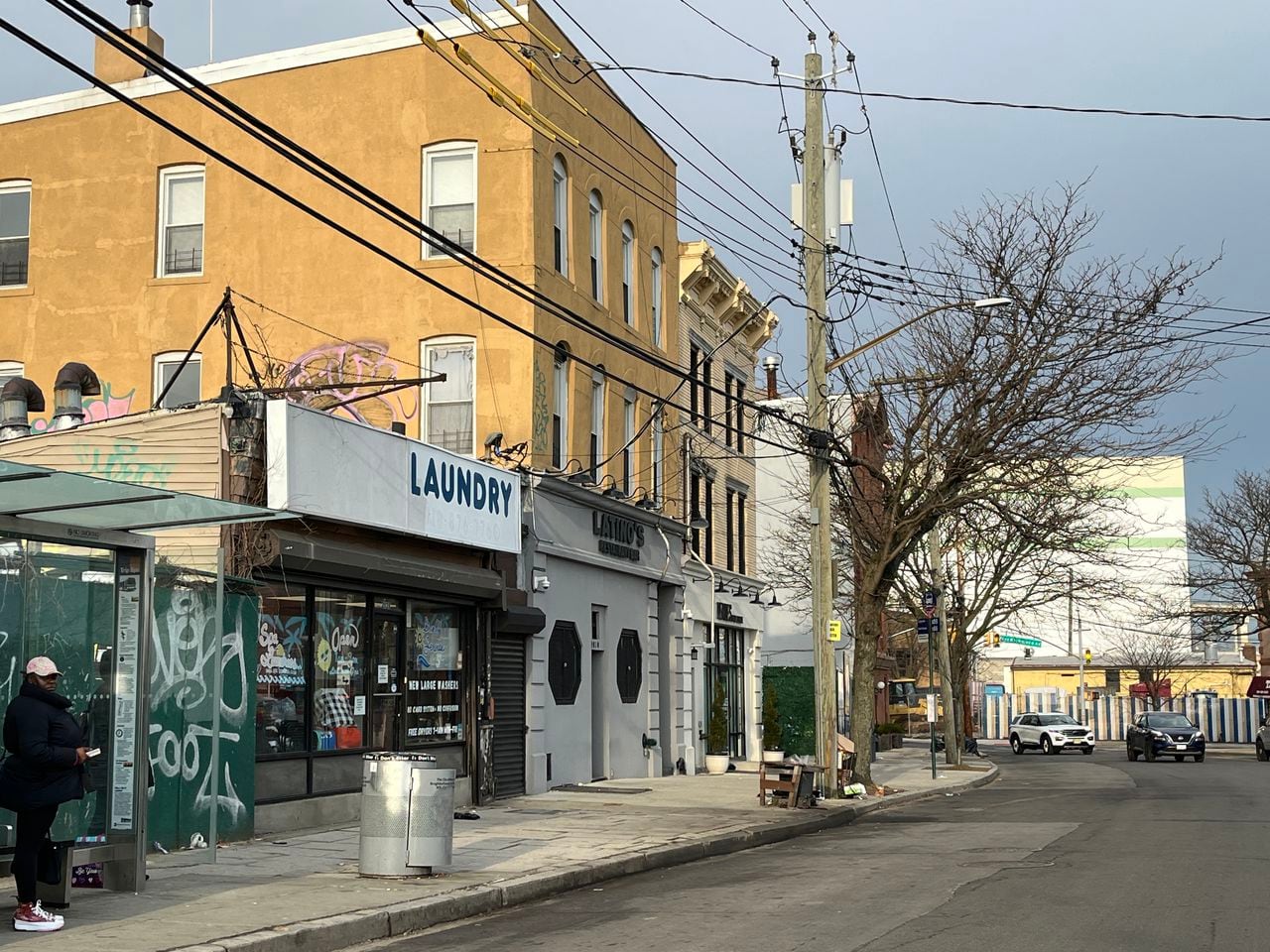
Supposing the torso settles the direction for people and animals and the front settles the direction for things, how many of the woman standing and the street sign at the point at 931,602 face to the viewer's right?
1

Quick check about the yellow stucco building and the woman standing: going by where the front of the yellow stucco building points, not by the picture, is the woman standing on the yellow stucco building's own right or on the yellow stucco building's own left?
on the yellow stucco building's own right

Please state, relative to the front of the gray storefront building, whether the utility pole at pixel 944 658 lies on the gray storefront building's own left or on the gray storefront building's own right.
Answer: on the gray storefront building's own left

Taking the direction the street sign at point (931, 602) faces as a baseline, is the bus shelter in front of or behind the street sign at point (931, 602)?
in front

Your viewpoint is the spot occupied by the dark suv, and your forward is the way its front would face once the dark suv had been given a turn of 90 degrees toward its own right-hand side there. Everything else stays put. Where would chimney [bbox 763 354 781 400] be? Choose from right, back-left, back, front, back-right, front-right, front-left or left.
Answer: front

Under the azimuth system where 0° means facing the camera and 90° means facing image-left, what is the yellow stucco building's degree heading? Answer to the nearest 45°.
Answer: approximately 315°

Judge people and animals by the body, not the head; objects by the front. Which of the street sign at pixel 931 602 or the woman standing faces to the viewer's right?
the woman standing

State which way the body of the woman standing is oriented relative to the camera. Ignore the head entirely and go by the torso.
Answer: to the viewer's right

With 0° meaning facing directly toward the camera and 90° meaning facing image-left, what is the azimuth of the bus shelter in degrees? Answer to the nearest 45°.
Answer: approximately 315°

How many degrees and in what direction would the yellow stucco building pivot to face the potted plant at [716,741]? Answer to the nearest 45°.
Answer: approximately 90° to its left

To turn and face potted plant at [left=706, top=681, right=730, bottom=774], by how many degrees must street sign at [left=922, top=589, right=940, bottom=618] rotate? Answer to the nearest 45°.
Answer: approximately 90° to its right

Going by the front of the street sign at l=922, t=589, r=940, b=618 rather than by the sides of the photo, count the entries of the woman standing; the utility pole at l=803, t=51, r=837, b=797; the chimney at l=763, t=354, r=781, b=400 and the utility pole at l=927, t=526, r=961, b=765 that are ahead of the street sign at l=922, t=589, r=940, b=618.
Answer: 2
